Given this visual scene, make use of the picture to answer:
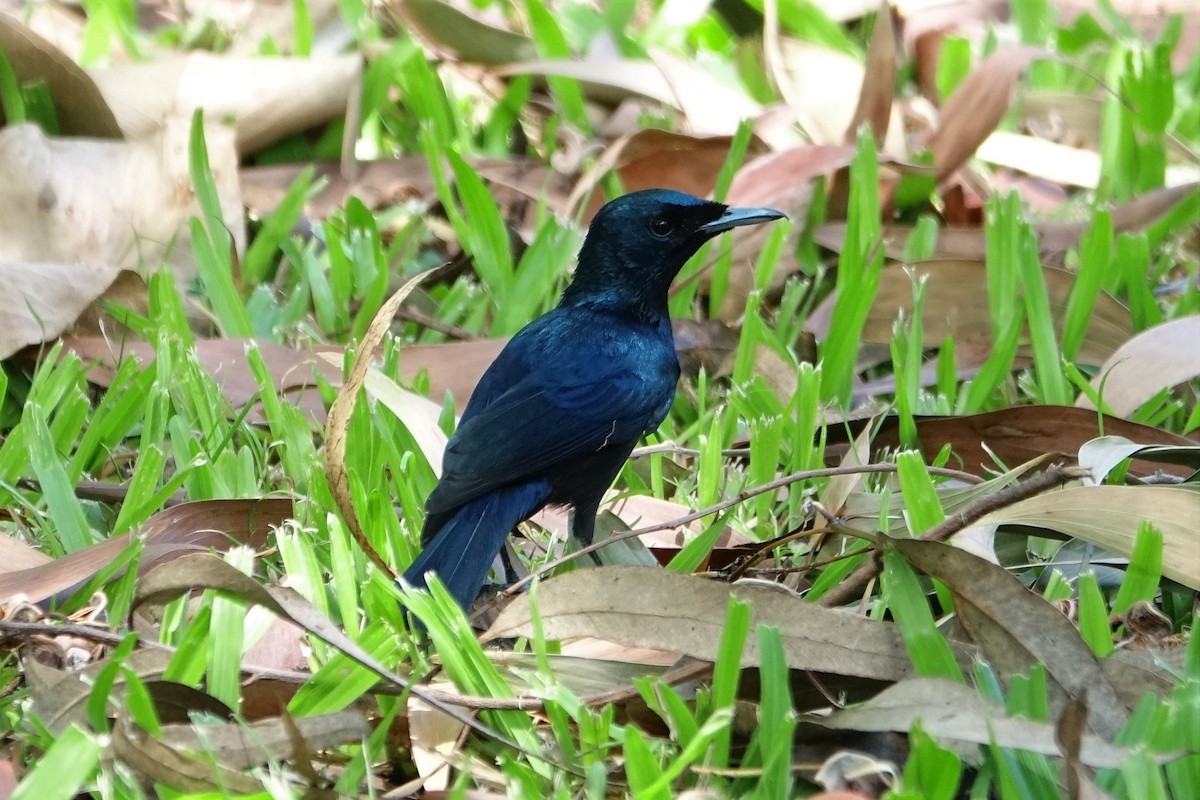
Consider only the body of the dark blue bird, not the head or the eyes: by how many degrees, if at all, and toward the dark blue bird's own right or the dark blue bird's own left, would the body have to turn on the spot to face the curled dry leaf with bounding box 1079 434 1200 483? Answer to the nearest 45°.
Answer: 0° — it already faces it

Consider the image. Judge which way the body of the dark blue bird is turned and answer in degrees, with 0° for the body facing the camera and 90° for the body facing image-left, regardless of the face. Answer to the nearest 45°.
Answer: approximately 270°

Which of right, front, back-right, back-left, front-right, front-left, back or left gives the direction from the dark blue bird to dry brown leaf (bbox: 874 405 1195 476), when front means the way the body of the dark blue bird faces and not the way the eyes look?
front

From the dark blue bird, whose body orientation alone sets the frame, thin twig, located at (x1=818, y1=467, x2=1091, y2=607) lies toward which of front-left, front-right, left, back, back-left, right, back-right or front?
front-right

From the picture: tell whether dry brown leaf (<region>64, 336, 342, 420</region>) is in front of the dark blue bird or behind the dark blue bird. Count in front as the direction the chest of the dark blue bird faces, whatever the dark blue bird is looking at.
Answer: behind

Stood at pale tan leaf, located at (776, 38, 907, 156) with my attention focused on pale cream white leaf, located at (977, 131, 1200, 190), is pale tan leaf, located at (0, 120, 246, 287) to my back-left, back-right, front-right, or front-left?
back-right

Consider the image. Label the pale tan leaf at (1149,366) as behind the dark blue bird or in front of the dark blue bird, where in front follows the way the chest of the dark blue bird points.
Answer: in front
